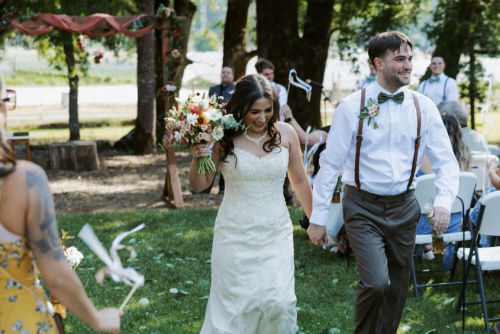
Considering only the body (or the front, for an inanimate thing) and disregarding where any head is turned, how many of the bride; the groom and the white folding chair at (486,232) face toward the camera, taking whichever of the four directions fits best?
2

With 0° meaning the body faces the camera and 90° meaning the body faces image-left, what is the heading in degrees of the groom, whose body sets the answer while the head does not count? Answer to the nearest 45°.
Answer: approximately 0°

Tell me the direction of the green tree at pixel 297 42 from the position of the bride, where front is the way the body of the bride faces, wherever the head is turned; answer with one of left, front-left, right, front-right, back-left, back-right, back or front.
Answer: back

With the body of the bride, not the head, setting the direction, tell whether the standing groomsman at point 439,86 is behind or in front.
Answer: behind

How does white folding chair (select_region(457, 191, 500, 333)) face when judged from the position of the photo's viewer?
facing away from the viewer and to the left of the viewer
